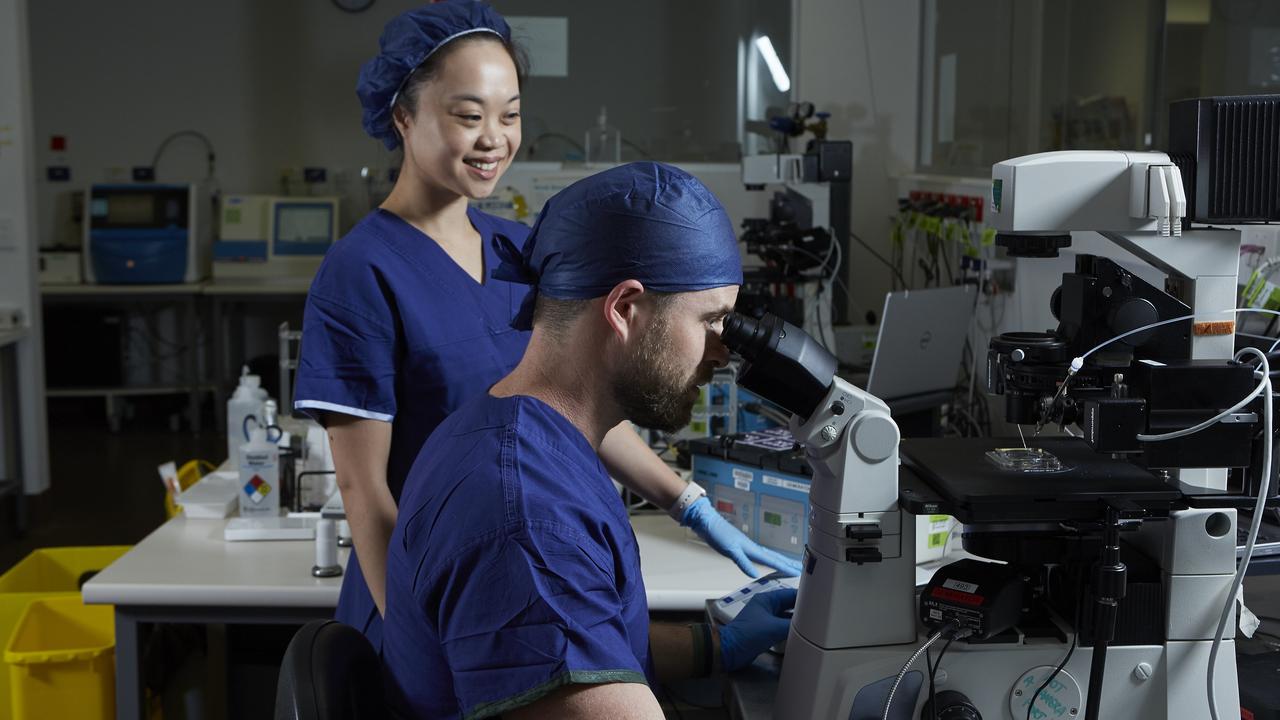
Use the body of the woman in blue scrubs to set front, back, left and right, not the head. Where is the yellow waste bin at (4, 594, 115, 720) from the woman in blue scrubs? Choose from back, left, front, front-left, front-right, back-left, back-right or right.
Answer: back

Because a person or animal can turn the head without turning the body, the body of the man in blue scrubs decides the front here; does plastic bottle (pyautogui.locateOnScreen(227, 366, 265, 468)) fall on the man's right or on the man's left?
on the man's left

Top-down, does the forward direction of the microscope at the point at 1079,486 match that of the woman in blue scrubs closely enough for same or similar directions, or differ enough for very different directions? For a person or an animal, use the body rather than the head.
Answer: very different directions

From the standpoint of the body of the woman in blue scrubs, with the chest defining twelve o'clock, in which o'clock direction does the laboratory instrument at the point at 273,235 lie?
The laboratory instrument is roughly at 7 o'clock from the woman in blue scrubs.

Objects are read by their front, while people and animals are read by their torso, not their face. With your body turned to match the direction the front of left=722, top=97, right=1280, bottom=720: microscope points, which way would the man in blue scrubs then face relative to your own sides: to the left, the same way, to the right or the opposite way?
the opposite way

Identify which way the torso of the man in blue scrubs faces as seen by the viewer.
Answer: to the viewer's right

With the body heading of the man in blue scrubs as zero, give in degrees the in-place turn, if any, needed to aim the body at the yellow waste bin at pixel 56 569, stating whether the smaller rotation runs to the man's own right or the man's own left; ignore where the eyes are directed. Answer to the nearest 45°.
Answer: approximately 135° to the man's own left

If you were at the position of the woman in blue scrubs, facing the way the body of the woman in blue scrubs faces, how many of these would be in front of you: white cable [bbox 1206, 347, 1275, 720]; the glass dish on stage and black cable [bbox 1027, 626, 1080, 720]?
3

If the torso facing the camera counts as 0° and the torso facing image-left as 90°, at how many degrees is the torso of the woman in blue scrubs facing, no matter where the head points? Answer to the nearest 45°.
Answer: approximately 315°

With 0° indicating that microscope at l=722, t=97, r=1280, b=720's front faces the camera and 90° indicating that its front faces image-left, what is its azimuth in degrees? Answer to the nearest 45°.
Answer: approximately 90°

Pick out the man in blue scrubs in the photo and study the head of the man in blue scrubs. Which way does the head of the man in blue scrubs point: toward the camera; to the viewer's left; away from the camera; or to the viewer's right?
to the viewer's right
